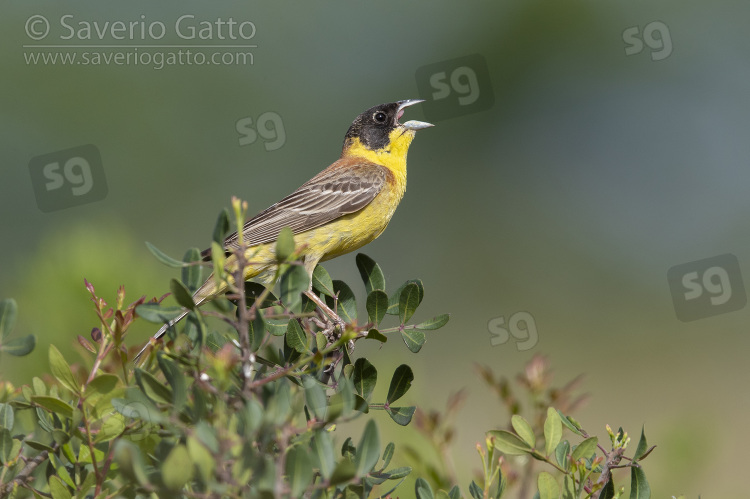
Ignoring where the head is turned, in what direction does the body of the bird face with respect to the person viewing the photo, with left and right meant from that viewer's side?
facing to the right of the viewer
